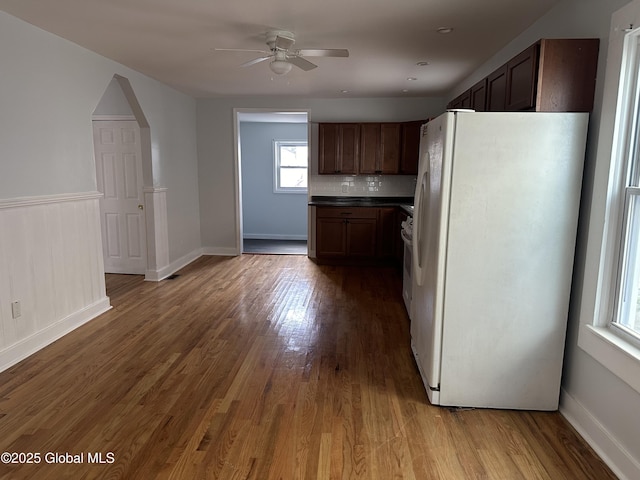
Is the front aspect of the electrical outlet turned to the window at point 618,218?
yes

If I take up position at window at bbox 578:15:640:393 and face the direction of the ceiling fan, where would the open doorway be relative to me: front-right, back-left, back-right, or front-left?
front-right

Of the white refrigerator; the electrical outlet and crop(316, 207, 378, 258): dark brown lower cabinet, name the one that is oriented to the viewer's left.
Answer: the white refrigerator

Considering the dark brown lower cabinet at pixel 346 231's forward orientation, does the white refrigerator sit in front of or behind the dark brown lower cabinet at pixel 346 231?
in front

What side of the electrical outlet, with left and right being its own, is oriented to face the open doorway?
left

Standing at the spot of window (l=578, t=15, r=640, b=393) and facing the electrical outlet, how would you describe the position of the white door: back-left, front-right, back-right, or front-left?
front-right

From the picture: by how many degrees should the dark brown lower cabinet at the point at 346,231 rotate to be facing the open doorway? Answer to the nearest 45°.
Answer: approximately 135° to its right

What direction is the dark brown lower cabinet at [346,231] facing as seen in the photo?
toward the camera

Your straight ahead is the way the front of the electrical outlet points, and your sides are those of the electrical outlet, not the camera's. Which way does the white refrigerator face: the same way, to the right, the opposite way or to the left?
the opposite way

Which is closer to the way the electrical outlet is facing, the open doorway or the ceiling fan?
the ceiling fan

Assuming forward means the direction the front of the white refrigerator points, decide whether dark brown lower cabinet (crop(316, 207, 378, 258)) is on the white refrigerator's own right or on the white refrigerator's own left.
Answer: on the white refrigerator's own right

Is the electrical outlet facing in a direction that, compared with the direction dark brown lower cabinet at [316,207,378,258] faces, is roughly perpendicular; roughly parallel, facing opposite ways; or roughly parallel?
roughly perpendicular

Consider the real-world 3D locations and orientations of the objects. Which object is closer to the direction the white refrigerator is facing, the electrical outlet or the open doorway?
the electrical outlet

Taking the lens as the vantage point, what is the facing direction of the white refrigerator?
facing to the left of the viewer

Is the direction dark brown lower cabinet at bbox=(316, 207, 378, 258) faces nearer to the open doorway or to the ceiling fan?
the ceiling fan

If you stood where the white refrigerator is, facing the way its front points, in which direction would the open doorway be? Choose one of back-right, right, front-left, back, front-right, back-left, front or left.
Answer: front-right

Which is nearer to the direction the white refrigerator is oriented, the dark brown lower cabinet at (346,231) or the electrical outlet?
the electrical outlet

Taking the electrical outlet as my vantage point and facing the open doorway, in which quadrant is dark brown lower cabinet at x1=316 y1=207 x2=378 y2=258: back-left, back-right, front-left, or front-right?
front-right
